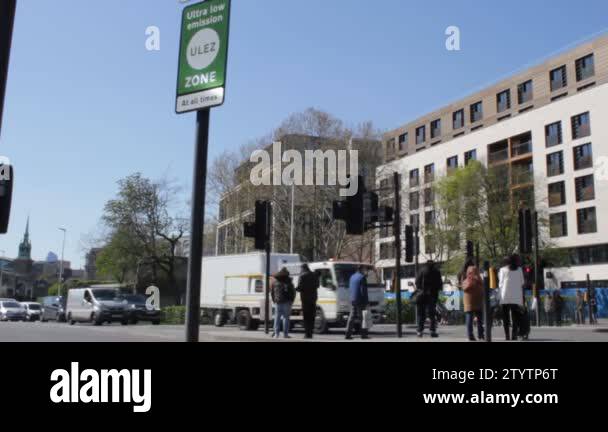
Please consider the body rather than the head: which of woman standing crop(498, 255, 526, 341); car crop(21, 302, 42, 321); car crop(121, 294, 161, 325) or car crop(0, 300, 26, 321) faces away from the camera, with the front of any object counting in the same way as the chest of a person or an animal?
the woman standing

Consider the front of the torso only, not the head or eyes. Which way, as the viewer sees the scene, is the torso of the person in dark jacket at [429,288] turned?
away from the camera

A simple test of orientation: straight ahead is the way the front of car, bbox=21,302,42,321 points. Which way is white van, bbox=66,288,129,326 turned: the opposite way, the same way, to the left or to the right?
the same way

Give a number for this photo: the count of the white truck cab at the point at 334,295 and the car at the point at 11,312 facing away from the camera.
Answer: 0

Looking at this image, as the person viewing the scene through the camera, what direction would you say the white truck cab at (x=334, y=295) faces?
facing the viewer and to the right of the viewer

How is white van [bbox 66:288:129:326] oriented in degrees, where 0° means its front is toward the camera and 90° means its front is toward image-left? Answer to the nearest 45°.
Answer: approximately 315°

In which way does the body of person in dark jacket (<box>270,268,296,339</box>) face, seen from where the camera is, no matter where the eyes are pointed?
away from the camera

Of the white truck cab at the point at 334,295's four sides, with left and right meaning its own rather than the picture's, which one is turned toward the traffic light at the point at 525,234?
front

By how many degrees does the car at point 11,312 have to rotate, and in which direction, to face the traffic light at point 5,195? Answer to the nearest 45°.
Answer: approximately 45° to its right

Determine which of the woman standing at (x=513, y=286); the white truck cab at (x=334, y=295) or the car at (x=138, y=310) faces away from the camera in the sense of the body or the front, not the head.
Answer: the woman standing

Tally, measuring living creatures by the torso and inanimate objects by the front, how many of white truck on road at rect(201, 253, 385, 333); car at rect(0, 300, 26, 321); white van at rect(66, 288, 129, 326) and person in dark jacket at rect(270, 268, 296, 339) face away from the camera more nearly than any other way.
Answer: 1

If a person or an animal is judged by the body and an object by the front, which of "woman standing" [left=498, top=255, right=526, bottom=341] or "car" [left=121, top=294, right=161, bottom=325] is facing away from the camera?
the woman standing
